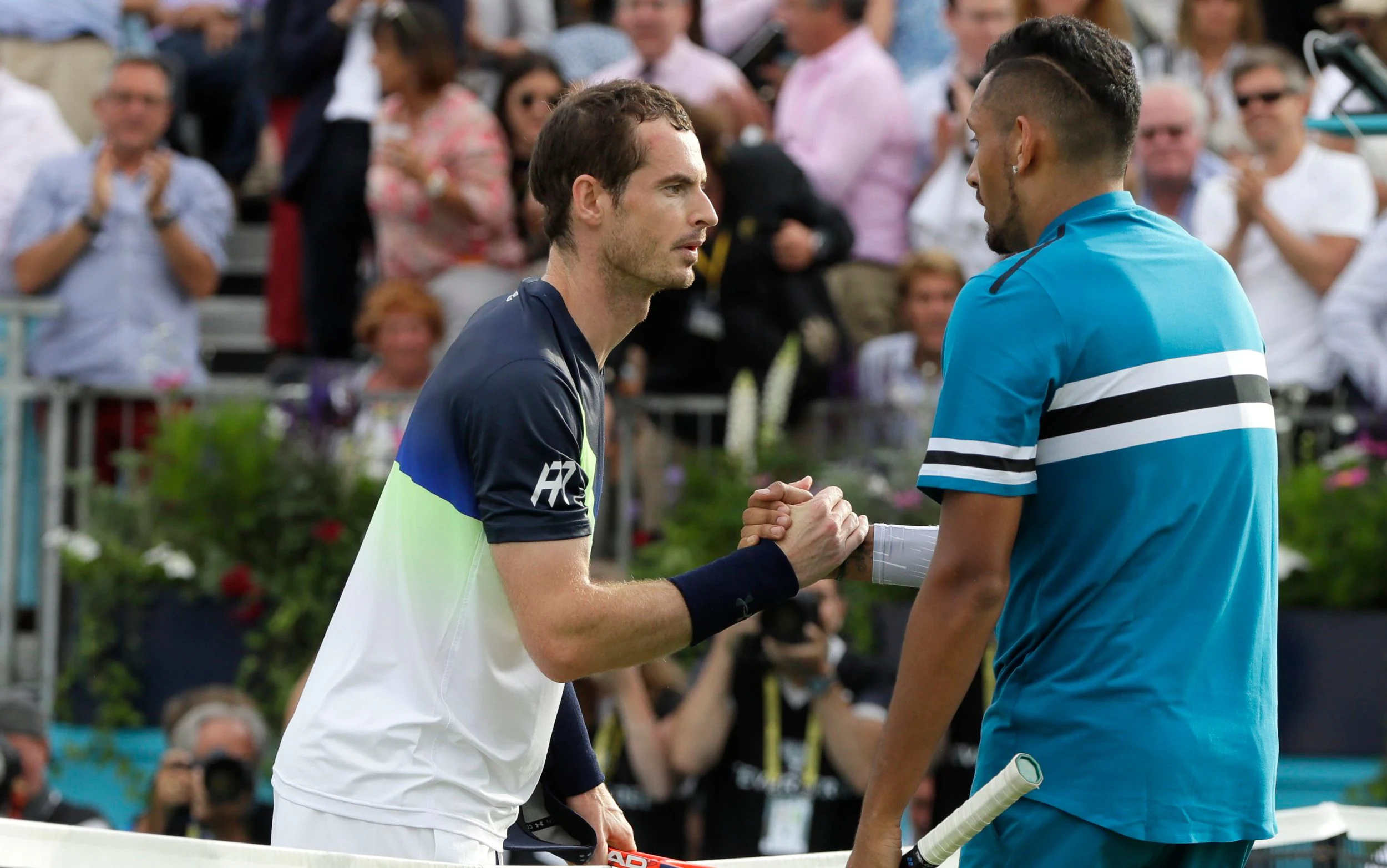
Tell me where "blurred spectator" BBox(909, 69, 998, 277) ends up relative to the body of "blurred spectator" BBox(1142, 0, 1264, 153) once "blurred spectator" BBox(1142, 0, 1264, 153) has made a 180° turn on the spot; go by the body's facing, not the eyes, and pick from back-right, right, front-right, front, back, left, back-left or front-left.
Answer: back-left

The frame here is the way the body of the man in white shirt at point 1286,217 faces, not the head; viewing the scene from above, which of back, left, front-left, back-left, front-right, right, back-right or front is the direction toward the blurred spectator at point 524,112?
front-right

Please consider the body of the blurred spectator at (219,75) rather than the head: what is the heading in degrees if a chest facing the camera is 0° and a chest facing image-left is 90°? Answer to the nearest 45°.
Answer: approximately 0°

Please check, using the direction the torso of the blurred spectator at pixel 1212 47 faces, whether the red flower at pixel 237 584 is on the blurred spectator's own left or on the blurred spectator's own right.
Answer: on the blurred spectator's own right

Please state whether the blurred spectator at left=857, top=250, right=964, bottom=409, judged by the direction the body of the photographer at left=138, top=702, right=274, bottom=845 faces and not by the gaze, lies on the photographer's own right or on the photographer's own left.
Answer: on the photographer's own left

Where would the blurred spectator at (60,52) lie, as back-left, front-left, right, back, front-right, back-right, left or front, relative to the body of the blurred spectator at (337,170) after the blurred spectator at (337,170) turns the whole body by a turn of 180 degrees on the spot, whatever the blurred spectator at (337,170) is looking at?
front

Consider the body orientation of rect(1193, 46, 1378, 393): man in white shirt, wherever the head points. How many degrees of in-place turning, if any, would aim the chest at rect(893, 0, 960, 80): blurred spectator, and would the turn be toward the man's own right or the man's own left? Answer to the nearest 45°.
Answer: approximately 90° to the man's own right

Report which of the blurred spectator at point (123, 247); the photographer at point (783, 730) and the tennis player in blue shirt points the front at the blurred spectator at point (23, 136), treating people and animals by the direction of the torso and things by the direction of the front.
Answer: the tennis player in blue shirt

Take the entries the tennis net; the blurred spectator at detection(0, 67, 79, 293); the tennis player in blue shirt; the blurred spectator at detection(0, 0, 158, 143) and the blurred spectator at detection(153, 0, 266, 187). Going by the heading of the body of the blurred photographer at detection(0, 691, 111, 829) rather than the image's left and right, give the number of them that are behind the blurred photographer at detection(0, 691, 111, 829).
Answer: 3

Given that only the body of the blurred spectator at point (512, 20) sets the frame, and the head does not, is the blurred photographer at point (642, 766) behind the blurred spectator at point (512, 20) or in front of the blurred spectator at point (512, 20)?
in front

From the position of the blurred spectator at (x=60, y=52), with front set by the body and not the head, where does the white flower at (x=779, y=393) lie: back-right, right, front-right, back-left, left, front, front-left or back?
front-left
